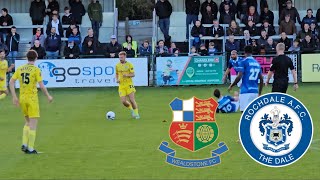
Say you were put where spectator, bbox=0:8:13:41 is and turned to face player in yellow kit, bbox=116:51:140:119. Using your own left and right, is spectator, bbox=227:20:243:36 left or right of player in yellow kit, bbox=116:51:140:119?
left

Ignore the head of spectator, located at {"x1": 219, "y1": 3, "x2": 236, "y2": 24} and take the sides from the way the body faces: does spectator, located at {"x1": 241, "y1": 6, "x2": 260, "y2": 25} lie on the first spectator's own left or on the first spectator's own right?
on the first spectator's own left

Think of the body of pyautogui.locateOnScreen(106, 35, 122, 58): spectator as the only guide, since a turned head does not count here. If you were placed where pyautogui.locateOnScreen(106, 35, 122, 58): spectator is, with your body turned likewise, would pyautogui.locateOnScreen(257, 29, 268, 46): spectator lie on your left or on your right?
on your left

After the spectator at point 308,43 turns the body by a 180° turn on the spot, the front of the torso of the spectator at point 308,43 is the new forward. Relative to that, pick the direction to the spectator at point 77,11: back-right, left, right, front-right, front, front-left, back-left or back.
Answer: left

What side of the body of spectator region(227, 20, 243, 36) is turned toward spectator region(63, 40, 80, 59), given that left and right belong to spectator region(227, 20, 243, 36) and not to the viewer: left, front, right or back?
right

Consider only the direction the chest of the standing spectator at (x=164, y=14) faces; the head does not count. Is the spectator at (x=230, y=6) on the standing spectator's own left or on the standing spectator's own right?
on the standing spectator's own left

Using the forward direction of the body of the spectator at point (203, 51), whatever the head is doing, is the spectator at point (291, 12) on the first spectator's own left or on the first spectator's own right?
on the first spectator's own left

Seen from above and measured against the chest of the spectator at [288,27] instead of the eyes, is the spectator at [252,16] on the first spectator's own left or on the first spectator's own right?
on the first spectator's own right

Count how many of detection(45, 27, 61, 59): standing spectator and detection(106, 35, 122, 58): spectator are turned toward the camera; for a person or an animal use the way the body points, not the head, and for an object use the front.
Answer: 2

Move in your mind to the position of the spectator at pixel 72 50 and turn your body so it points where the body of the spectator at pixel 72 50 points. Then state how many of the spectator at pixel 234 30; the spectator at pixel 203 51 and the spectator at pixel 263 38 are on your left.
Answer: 3
